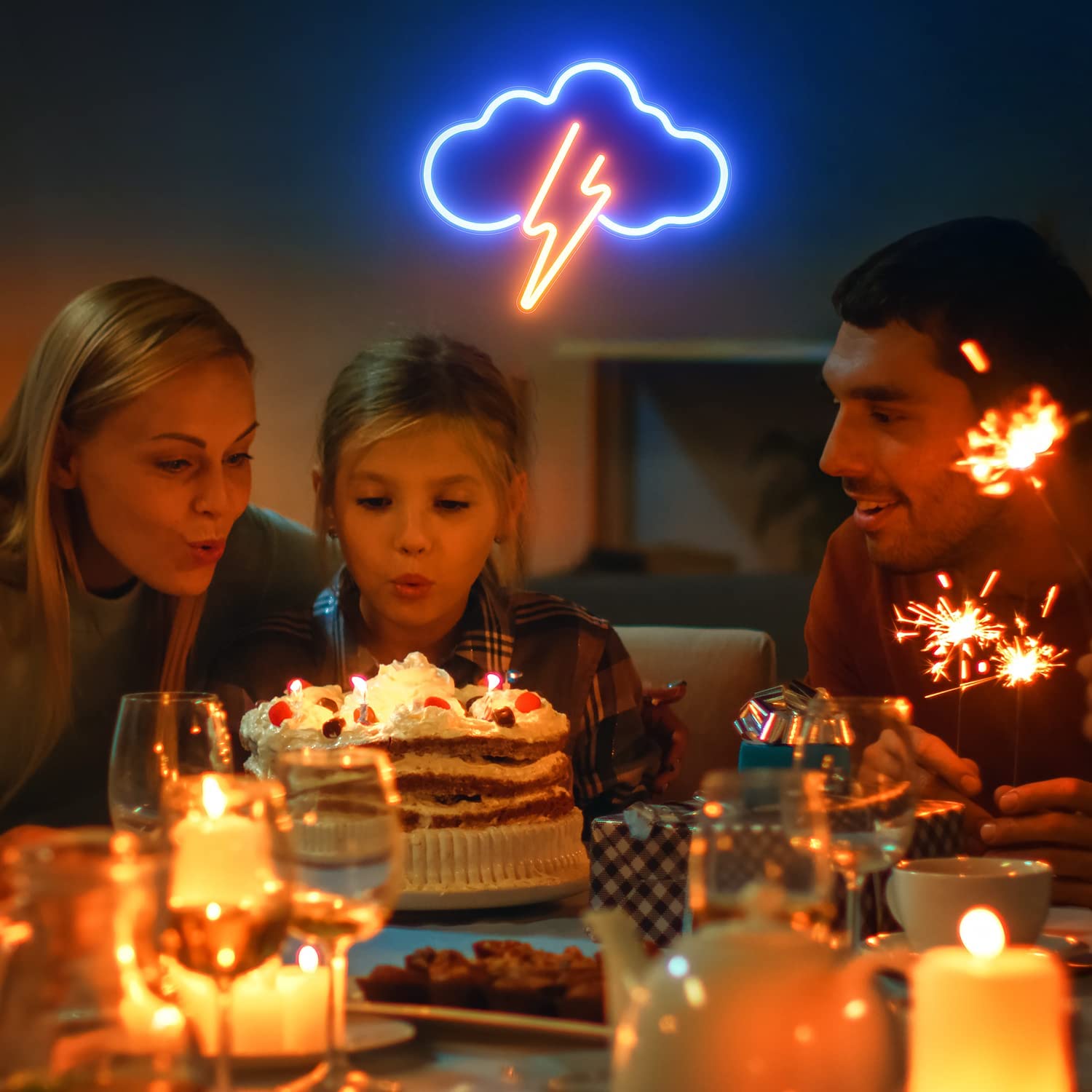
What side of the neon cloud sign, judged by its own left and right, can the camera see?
front

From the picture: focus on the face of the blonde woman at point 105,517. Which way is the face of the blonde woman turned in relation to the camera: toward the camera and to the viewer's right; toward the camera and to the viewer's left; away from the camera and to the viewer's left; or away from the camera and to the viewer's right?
toward the camera and to the viewer's right

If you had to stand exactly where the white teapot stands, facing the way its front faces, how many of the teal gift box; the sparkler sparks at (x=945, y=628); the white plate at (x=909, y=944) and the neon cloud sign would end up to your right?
4

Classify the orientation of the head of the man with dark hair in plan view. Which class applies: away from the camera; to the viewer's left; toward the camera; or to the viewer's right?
to the viewer's left

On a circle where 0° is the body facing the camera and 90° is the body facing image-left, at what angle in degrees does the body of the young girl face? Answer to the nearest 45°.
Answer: approximately 0°

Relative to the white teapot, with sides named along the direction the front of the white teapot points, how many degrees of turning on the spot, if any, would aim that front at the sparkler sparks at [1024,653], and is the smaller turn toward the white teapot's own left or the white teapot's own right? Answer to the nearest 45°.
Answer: approximately 90° to the white teapot's own right

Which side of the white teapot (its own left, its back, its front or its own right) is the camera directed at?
left

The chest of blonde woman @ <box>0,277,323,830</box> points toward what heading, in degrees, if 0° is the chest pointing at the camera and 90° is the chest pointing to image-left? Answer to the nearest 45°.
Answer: approximately 315°

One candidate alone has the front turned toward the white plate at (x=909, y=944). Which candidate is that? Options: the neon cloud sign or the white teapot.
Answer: the neon cloud sign

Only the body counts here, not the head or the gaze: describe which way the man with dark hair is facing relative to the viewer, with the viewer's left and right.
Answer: facing the viewer and to the left of the viewer

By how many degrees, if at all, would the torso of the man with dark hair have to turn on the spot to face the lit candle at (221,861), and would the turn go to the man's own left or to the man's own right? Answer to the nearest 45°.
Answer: approximately 45° to the man's own left

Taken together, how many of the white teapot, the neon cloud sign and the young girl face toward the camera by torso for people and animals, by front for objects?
2

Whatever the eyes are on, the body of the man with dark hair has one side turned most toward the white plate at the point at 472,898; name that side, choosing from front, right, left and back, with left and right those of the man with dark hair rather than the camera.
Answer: front

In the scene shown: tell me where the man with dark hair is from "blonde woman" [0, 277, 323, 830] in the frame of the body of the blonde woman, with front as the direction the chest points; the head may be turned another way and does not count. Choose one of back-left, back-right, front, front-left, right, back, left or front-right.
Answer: front-left

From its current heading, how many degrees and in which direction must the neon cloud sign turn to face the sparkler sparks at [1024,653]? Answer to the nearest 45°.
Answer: approximately 45° to its left

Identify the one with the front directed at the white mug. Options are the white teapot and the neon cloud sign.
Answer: the neon cloud sign
